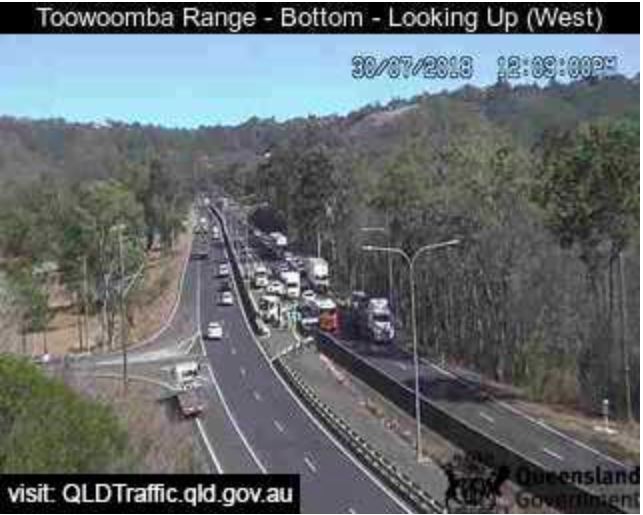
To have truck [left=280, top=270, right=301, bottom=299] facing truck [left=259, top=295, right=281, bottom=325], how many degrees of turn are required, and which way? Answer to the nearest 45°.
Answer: approximately 45° to its right

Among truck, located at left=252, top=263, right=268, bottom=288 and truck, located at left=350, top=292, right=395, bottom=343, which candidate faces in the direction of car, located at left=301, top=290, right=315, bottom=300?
truck, located at left=252, top=263, right=268, bottom=288

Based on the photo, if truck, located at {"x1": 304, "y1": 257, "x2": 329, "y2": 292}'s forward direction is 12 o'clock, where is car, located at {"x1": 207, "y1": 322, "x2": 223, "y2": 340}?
The car is roughly at 2 o'clock from the truck.

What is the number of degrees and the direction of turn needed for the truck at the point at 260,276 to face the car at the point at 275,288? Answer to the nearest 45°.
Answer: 0° — it already faces it

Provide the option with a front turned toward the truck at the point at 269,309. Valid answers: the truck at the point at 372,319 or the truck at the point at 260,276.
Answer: the truck at the point at 260,276

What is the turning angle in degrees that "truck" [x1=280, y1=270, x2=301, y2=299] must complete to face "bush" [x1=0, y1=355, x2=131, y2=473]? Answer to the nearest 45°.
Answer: approximately 45° to its right

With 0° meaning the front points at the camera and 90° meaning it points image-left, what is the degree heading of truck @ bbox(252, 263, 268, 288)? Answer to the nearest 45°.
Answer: approximately 0°

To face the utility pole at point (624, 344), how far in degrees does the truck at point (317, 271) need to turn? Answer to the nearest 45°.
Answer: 0° — it already faces it

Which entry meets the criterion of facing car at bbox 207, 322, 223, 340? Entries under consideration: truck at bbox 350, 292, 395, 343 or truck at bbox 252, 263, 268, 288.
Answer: truck at bbox 252, 263, 268, 288
